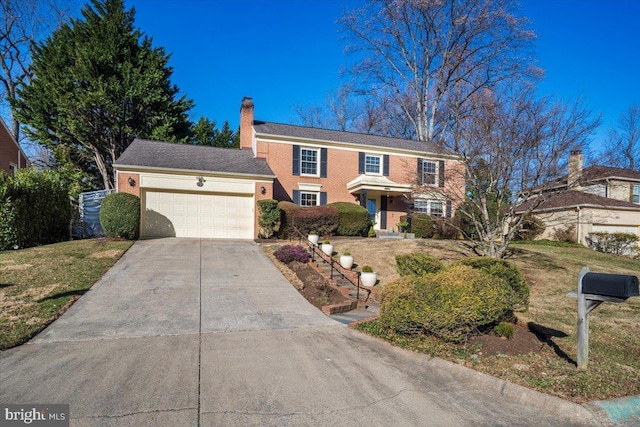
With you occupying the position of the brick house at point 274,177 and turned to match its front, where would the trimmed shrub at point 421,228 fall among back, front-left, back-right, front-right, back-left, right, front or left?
left

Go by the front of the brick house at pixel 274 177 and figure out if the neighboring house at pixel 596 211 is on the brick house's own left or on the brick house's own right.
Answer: on the brick house's own left

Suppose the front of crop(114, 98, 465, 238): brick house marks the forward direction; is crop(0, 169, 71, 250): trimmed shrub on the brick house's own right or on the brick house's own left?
on the brick house's own right

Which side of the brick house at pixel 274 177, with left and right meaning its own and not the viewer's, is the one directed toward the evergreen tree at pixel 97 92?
right

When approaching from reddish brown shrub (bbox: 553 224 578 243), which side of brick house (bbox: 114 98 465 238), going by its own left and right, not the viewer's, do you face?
left

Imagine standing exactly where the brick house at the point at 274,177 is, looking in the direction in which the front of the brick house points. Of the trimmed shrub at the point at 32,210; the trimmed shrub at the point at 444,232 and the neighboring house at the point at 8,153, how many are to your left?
1

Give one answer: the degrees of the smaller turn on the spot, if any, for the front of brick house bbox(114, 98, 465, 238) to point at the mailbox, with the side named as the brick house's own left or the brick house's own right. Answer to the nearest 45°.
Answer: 0° — it already faces it

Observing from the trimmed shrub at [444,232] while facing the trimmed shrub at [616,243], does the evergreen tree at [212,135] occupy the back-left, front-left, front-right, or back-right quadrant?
back-left

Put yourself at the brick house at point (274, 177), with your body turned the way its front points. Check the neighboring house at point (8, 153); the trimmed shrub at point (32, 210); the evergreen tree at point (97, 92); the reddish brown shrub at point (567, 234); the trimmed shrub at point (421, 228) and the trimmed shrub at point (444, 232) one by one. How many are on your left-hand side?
3

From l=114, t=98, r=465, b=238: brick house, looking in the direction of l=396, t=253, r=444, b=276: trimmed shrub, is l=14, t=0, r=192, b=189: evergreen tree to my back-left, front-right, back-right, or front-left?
back-right

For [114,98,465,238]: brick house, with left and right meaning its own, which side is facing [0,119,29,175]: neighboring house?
right

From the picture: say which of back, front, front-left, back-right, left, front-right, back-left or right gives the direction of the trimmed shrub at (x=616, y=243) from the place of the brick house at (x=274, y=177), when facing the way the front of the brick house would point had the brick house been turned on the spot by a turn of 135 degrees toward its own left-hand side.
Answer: front-right

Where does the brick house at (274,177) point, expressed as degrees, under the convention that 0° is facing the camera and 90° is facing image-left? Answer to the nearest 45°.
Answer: approximately 0°
